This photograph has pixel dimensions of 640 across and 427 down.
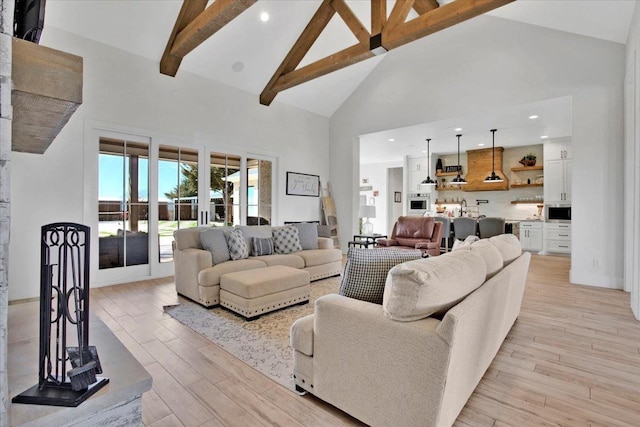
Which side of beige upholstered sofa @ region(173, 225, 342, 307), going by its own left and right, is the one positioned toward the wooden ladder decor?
left

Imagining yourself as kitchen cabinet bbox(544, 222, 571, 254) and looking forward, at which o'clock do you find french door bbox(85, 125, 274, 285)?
The french door is roughly at 1 o'clock from the kitchen cabinet.

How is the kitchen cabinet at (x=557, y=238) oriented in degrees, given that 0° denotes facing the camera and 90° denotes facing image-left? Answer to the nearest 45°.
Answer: approximately 0°

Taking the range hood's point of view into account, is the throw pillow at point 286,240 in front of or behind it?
in front

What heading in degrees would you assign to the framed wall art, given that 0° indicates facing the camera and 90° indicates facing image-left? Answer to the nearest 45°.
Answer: approximately 315°

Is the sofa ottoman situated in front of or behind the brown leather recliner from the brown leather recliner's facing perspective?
in front
